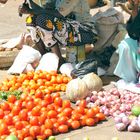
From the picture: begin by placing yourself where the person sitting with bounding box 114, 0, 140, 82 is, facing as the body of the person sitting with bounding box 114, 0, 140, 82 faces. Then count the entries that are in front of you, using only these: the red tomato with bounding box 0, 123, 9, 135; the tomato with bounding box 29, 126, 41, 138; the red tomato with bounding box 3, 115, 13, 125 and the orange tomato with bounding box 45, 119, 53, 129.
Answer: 4

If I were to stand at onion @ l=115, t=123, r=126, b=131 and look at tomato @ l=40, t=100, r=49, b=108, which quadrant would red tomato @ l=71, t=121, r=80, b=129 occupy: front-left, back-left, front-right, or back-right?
front-left

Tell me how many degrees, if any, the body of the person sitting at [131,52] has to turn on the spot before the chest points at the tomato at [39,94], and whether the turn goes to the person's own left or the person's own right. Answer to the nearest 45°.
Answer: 0° — they already face it

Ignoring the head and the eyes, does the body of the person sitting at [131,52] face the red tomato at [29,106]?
yes

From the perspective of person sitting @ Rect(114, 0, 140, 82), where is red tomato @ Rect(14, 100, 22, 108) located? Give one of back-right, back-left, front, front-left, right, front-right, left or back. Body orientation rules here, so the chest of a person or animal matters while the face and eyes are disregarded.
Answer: front

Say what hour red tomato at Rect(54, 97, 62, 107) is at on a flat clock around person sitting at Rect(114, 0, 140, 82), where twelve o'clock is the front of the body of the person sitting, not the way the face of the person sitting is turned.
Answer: The red tomato is roughly at 12 o'clock from the person sitting.

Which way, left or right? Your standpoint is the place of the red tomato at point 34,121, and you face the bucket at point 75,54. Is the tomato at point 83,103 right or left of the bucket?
right

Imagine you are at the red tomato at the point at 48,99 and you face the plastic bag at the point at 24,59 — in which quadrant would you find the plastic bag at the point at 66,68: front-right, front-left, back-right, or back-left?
front-right

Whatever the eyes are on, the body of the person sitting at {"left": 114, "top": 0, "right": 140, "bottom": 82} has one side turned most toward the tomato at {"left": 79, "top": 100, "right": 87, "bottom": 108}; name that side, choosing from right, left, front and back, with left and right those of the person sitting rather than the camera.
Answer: front

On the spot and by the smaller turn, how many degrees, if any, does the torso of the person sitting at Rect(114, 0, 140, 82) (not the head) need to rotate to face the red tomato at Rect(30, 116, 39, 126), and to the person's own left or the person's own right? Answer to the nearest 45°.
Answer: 0° — they already face it

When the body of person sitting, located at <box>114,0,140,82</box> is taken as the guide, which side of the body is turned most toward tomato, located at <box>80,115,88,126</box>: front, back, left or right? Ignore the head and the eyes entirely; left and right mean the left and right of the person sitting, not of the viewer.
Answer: front

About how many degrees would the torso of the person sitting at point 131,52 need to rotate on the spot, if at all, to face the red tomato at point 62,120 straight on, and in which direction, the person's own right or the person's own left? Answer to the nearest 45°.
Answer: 0° — they already face it

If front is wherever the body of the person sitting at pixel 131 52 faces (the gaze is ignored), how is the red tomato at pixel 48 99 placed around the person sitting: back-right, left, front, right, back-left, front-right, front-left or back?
front

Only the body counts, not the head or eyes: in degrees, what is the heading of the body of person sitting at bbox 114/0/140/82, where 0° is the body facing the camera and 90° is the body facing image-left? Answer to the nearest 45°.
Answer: approximately 45°

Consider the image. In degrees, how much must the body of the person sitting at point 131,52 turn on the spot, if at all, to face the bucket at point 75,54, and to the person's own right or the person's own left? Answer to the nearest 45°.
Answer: approximately 90° to the person's own right

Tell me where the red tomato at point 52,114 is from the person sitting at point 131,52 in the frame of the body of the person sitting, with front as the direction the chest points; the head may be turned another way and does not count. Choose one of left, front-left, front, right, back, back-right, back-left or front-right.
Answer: front

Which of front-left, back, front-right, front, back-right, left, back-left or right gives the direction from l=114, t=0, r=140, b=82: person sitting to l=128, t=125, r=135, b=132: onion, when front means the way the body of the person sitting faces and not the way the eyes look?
front-left
